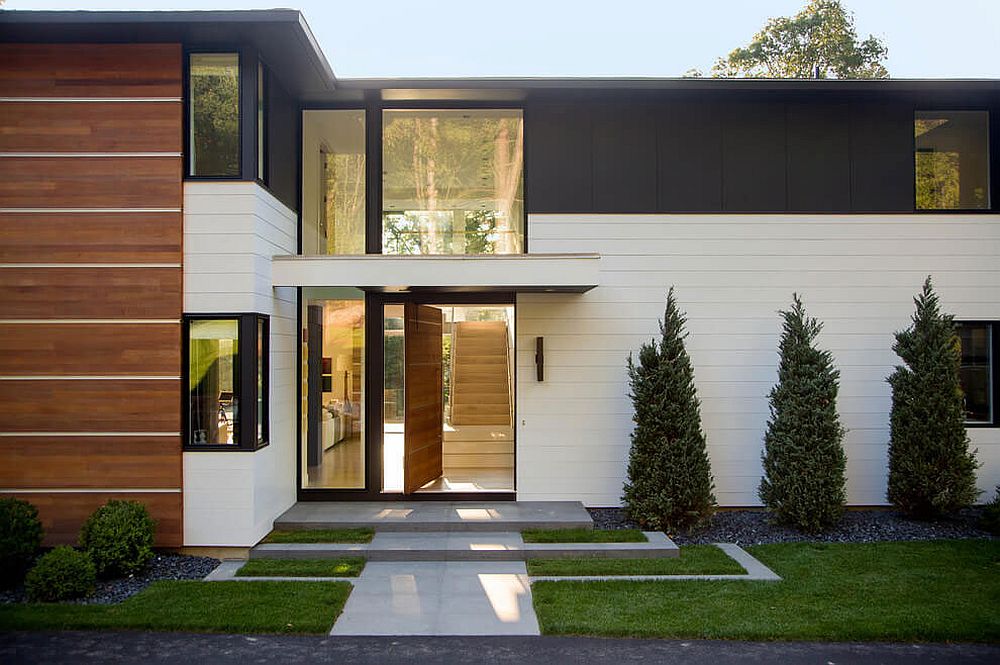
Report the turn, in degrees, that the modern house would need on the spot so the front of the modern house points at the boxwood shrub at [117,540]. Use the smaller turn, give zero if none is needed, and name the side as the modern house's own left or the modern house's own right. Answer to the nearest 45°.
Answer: approximately 45° to the modern house's own right

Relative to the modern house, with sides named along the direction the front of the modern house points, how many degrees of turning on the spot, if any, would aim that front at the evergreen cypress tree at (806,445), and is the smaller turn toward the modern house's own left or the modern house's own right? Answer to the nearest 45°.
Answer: approximately 45° to the modern house's own left

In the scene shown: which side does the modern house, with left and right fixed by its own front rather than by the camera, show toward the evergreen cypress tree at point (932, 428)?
left

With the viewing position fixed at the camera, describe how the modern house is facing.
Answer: facing the viewer

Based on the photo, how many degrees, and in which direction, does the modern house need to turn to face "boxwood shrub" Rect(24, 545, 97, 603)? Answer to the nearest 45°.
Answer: approximately 45° to its right

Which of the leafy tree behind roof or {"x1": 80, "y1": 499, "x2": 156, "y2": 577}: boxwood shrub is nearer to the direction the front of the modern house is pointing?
the boxwood shrub

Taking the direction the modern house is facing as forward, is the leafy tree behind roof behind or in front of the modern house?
behind
